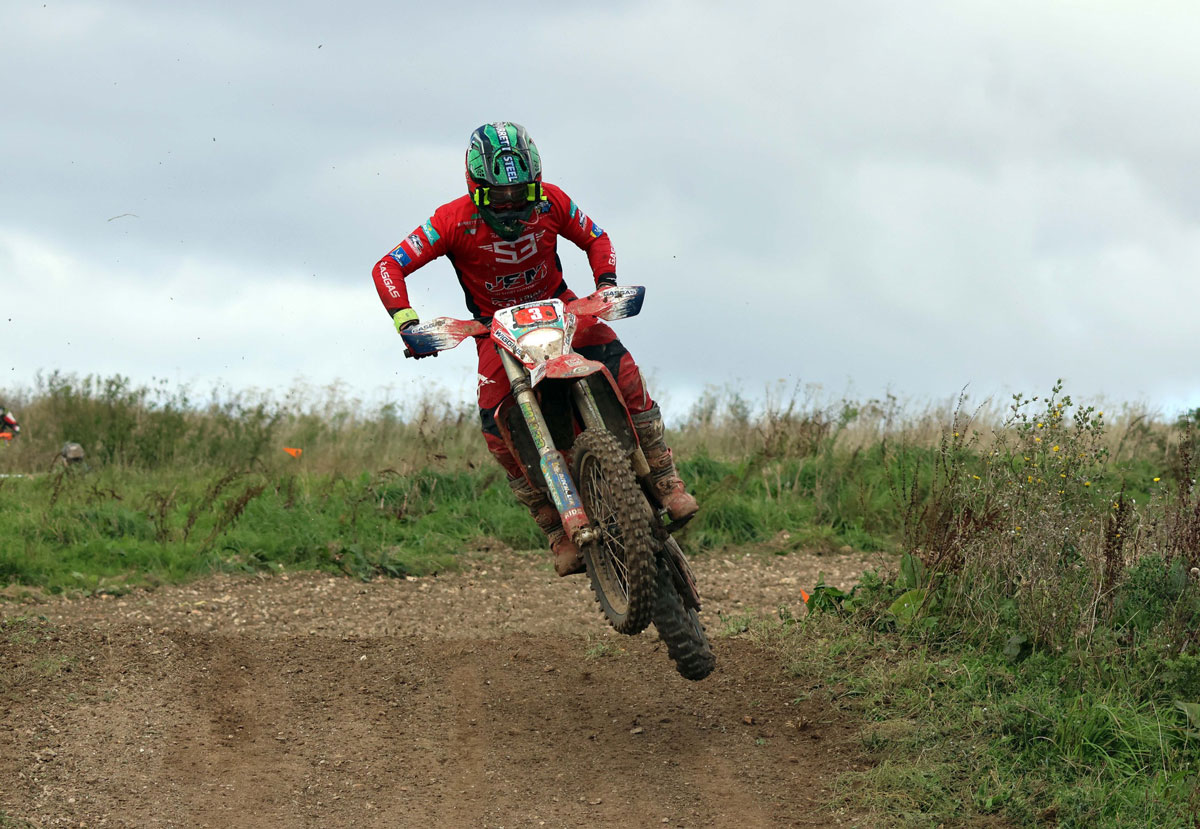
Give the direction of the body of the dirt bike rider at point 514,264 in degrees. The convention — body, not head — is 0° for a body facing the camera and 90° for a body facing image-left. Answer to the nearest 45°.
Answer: approximately 0°
